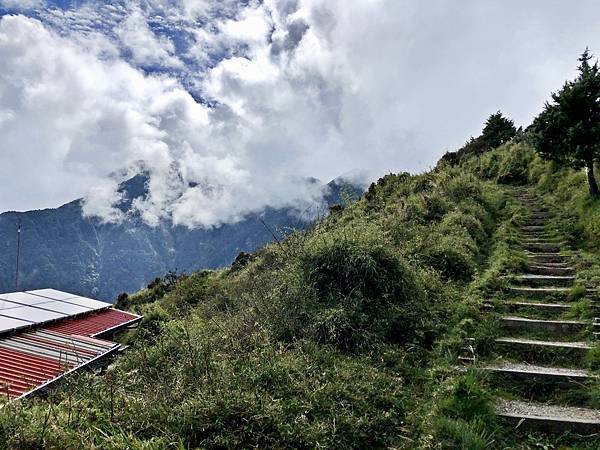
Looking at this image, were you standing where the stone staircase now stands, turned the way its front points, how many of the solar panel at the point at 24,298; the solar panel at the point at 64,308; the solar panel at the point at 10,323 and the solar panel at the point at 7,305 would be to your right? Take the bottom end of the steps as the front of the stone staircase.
4

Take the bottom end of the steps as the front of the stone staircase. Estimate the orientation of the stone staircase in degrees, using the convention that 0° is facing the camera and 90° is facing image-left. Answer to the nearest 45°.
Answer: approximately 0°

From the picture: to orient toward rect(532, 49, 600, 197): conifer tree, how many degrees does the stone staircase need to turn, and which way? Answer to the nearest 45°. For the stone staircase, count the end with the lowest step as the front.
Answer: approximately 180°

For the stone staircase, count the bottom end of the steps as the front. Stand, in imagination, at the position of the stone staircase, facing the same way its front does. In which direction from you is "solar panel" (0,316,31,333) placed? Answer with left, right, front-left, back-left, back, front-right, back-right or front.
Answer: right

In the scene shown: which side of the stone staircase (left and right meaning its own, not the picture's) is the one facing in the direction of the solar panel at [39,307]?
right

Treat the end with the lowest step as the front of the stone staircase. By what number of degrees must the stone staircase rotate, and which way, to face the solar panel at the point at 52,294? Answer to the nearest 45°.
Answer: approximately 90° to its right

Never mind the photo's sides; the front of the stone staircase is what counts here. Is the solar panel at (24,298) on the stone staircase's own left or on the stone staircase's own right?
on the stone staircase's own right

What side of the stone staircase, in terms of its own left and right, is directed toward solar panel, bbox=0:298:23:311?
right

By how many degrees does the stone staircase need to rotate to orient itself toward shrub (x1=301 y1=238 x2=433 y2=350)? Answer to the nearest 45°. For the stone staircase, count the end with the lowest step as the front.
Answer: approximately 90° to its right

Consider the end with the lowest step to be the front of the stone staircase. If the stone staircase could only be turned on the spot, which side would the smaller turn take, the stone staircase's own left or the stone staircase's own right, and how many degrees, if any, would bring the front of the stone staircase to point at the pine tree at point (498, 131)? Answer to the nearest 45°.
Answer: approximately 180°
